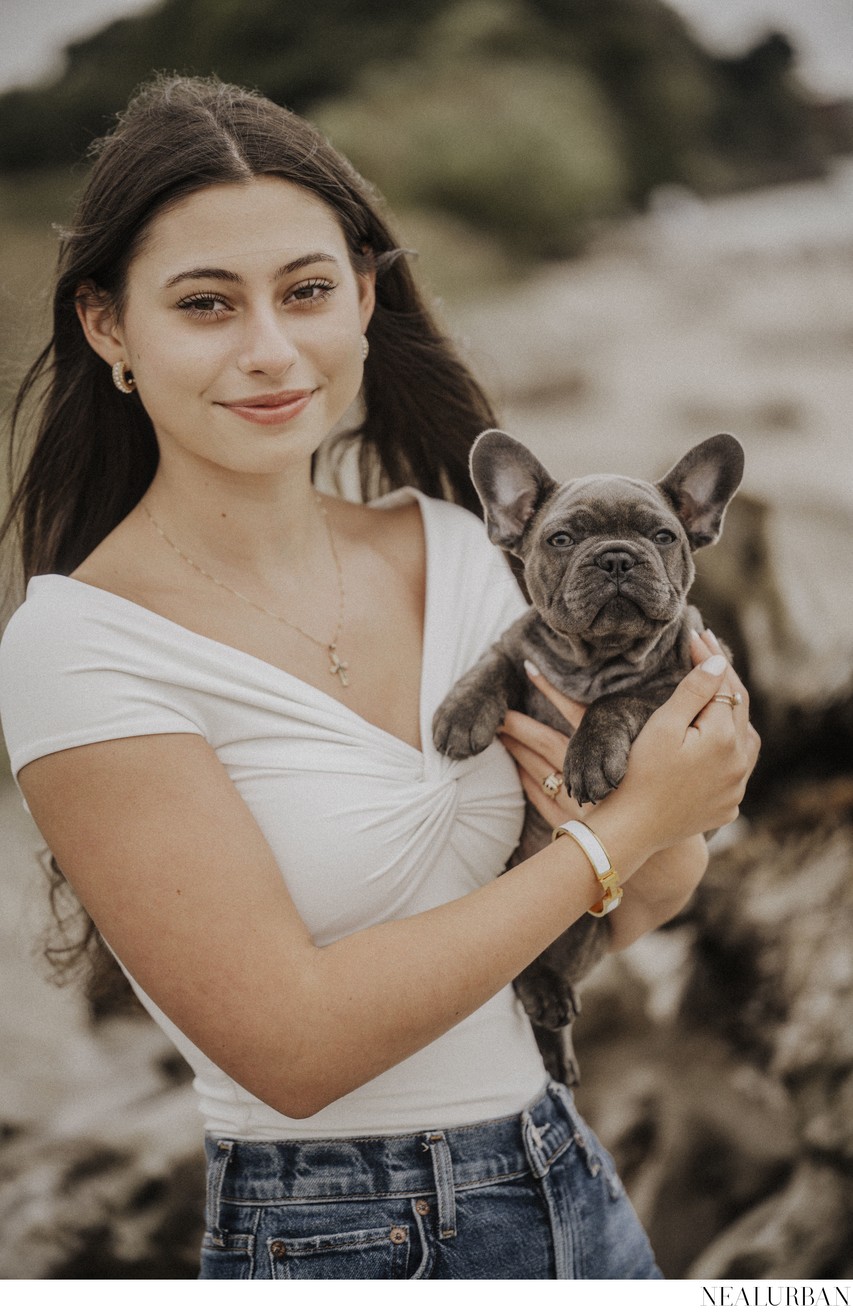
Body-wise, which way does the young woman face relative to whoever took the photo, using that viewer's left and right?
facing the viewer and to the right of the viewer
